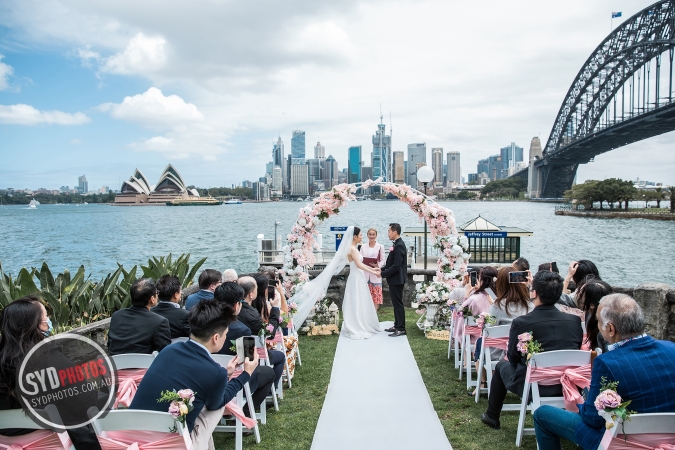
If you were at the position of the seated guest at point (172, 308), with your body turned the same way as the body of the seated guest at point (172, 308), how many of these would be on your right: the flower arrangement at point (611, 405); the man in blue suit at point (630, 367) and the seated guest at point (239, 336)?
3

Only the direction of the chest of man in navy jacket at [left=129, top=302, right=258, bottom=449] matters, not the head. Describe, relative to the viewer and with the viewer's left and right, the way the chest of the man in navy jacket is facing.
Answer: facing away from the viewer and to the right of the viewer

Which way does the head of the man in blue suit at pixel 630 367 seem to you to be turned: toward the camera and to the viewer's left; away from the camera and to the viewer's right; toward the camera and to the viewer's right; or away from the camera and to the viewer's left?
away from the camera and to the viewer's left

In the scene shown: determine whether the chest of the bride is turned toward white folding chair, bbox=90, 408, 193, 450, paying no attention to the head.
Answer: no

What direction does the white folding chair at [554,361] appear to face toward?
away from the camera

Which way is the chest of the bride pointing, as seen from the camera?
to the viewer's right

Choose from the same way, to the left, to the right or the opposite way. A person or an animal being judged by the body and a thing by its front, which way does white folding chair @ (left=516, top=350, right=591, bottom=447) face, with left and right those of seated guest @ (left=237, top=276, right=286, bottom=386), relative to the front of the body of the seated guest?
the same way

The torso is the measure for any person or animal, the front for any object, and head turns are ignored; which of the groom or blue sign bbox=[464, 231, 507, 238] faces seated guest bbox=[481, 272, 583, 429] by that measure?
the blue sign

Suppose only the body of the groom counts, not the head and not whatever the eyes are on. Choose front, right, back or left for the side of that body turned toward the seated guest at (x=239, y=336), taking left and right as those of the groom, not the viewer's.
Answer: left

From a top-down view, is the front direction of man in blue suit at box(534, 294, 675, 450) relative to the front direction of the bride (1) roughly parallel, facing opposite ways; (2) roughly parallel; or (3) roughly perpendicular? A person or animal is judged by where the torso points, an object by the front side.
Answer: roughly perpendicular

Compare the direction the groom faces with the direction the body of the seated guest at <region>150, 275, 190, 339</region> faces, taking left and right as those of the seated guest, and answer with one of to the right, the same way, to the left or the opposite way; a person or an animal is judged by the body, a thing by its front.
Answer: to the left

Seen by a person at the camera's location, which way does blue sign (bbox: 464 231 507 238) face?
facing the viewer

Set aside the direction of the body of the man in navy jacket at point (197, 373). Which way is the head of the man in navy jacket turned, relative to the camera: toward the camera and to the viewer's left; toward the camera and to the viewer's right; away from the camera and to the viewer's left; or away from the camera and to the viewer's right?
away from the camera and to the viewer's right

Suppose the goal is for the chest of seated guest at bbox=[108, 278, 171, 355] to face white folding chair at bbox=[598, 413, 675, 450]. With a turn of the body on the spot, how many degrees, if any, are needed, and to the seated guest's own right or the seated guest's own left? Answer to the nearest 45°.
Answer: approximately 90° to the seated guest's own right

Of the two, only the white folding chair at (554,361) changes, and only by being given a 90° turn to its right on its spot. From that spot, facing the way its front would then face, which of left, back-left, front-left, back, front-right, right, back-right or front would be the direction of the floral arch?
back-left

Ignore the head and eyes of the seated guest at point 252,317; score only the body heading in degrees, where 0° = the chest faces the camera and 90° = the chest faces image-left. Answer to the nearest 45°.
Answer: approximately 225°

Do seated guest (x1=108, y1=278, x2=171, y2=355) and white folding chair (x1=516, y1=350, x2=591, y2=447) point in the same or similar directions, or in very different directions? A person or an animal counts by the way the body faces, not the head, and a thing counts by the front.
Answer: same or similar directions

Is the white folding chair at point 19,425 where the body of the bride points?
no

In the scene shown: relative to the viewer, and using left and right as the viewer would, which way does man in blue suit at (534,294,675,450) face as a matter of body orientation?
facing away from the viewer and to the left of the viewer

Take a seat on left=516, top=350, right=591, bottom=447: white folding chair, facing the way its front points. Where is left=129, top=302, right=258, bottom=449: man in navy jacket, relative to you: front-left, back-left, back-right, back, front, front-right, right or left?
back-left

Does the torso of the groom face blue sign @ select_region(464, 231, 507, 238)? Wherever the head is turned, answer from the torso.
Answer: no
